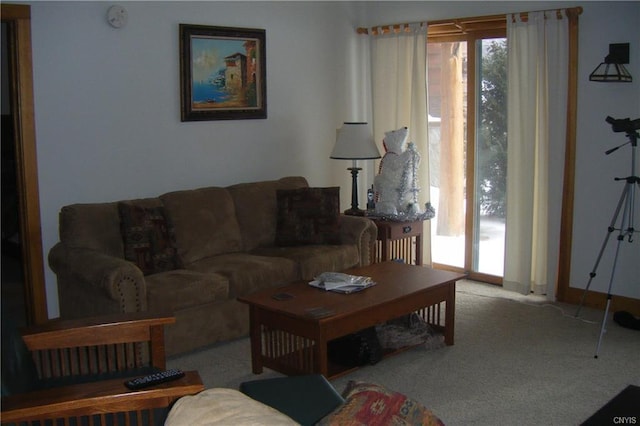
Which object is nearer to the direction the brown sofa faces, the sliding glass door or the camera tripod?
the camera tripod

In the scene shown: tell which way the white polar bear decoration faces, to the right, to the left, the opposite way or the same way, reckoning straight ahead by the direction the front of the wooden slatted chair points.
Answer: to the right

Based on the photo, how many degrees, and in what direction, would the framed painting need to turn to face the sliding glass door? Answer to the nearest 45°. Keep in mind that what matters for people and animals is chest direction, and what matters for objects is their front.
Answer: approximately 45° to its left

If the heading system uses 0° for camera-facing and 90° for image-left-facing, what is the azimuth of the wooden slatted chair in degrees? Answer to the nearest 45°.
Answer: approximately 270°

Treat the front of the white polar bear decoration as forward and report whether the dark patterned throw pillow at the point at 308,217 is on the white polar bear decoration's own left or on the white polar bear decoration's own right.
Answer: on the white polar bear decoration's own right

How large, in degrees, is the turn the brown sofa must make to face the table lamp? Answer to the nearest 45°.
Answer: approximately 90° to its left

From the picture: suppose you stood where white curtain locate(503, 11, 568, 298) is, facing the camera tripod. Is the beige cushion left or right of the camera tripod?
right
